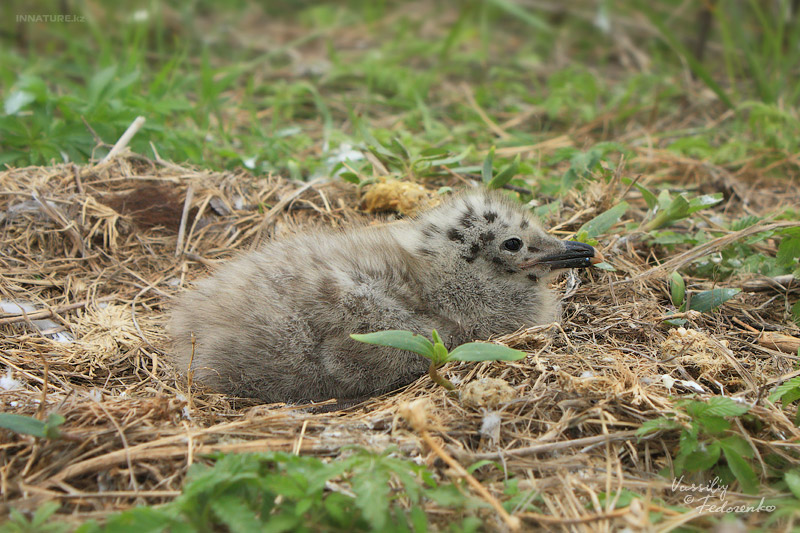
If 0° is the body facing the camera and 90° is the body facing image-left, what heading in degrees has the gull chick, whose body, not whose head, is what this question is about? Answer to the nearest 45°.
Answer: approximately 270°

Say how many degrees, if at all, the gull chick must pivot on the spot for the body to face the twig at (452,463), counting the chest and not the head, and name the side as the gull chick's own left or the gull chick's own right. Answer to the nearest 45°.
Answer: approximately 90° to the gull chick's own right

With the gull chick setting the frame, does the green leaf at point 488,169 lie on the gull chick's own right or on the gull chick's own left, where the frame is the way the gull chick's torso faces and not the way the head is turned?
on the gull chick's own left

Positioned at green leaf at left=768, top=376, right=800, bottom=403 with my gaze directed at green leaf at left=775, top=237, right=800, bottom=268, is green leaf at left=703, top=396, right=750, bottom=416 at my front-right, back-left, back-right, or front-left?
back-left

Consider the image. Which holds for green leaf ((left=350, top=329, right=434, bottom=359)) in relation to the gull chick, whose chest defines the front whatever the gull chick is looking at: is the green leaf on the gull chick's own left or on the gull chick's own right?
on the gull chick's own right

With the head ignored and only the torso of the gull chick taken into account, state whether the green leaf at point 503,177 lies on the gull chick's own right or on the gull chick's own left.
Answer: on the gull chick's own left

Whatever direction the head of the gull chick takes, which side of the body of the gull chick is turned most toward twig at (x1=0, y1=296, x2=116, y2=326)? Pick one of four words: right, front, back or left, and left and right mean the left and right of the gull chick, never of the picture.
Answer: back

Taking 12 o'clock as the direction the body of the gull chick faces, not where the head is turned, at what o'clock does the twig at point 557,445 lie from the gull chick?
The twig is roughly at 2 o'clock from the gull chick.

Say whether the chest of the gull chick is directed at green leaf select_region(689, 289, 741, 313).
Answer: yes
